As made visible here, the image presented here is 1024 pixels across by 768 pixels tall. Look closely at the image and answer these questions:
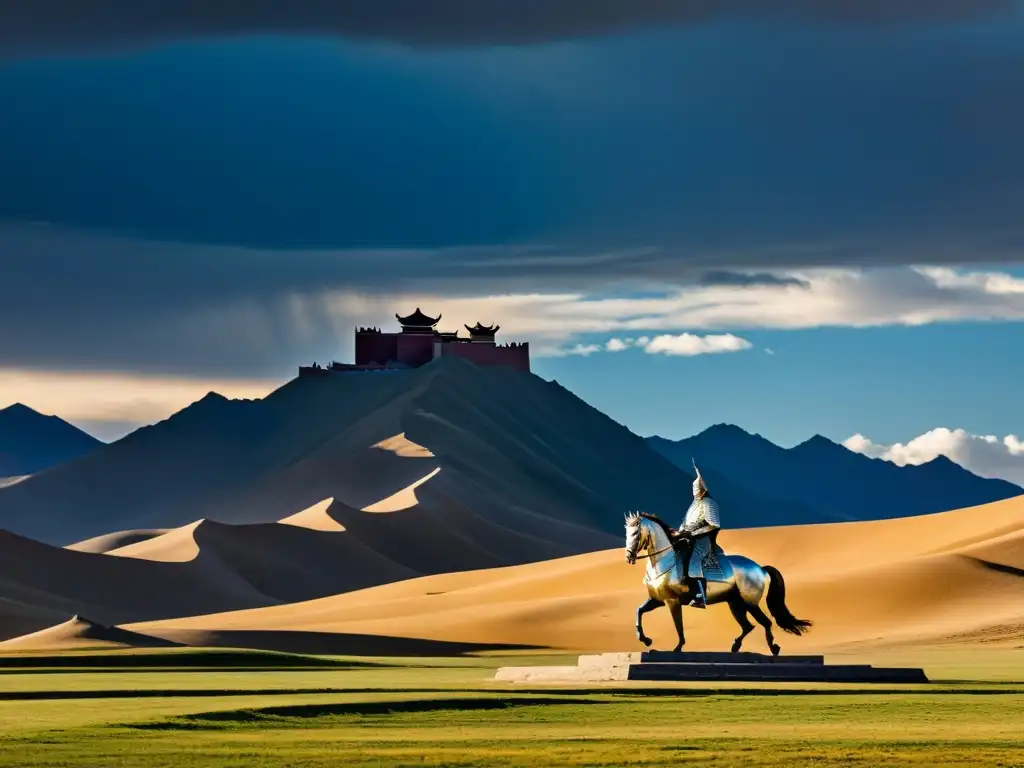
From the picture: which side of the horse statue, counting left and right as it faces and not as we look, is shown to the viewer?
left

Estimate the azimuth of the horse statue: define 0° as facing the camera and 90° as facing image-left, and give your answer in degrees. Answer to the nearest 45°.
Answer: approximately 90°
